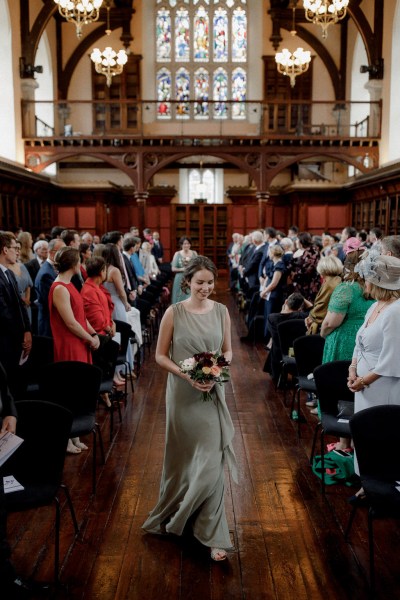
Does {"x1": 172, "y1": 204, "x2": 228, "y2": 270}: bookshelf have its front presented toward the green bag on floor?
yes

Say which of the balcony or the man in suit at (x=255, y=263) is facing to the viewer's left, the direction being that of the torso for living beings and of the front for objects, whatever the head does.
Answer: the man in suit

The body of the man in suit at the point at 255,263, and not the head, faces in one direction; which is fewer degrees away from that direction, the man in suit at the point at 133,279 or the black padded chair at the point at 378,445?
the man in suit

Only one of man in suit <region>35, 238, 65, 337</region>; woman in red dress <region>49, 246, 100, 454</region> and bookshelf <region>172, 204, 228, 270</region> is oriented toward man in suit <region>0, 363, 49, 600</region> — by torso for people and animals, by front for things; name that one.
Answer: the bookshelf

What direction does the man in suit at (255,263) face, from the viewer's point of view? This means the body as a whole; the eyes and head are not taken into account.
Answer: to the viewer's left

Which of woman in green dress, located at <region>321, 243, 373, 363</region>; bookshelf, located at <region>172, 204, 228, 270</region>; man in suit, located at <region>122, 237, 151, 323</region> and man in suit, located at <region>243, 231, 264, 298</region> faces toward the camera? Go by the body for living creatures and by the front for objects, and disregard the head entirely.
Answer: the bookshelf

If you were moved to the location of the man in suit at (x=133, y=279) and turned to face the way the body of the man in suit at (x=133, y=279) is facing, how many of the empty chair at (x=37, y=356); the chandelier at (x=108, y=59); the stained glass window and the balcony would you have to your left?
3

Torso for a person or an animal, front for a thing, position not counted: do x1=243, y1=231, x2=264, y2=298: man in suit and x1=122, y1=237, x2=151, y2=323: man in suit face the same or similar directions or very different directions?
very different directions

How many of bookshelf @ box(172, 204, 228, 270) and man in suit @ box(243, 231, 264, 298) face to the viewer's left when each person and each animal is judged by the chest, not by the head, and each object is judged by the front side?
1

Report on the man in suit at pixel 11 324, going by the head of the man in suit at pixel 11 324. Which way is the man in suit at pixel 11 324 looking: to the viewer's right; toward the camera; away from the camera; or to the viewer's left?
to the viewer's right

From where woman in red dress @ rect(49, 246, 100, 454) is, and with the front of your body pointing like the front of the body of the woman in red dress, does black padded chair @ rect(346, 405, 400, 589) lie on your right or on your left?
on your right

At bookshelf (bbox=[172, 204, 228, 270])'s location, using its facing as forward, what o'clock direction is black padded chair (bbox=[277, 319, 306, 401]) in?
The black padded chair is roughly at 12 o'clock from the bookshelf.

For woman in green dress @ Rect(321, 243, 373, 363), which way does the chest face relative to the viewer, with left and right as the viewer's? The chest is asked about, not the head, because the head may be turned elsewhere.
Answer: facing away from the viewer and to the left of the viewer
